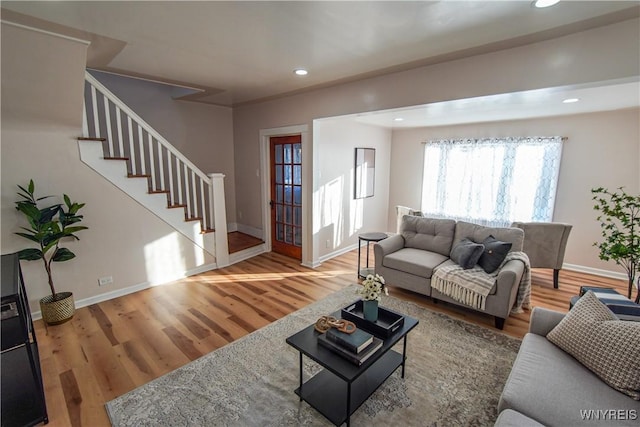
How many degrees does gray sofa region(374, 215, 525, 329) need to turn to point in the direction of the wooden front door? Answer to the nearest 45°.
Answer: approximately 45° to its right

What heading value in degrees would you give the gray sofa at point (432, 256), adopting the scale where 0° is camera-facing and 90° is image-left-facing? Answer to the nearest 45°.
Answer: approximately 45°

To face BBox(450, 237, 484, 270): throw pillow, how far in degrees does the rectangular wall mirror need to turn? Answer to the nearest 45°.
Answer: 0° — it already faces it

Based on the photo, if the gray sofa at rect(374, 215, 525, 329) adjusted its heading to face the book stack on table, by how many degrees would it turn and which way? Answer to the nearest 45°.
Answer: approximately 45° to its left

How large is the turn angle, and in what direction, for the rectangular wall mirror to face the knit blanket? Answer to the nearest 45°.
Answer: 0° — it already faces it

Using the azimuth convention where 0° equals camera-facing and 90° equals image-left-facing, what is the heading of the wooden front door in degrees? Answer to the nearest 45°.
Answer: approximately 45°

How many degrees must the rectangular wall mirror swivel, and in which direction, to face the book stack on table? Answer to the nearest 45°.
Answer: approximately 45° to its right

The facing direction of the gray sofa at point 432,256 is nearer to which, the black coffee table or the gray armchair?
the black coffee table

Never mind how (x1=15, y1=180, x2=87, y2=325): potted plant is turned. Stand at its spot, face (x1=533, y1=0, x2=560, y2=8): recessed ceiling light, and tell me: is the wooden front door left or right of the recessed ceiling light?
left

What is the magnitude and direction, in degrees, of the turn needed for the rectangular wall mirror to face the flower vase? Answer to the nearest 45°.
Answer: approximately 45° to its right

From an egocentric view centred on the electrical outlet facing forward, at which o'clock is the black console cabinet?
The black console cabinet is roughly at 2 o'clock from the electrical outlet.

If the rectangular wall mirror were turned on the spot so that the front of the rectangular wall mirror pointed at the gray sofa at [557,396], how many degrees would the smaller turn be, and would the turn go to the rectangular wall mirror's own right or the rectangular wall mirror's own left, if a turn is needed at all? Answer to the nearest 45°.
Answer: approximately 45° to the rectangular wall mirror's own right
